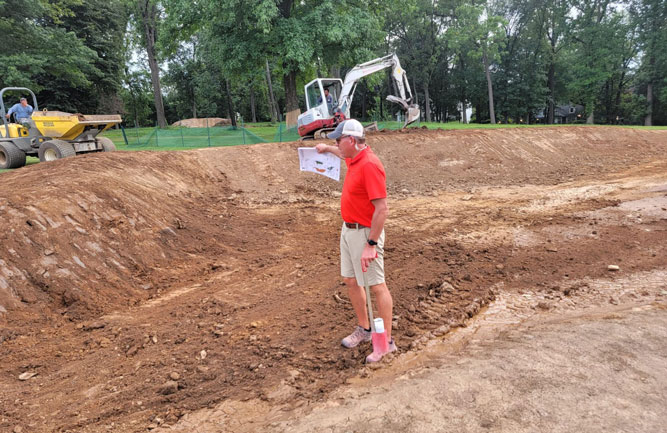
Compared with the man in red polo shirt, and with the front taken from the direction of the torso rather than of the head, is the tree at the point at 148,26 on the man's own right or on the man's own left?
on the man's own right

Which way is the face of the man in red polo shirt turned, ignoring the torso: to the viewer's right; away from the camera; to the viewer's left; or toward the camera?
to the viewer's left

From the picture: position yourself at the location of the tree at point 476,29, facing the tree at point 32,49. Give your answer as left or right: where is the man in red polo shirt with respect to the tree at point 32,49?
left

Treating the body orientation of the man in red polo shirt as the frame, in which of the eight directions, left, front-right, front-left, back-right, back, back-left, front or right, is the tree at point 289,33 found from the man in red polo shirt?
back-right

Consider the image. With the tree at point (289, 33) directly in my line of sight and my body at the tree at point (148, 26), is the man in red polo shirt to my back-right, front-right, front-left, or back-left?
front-right

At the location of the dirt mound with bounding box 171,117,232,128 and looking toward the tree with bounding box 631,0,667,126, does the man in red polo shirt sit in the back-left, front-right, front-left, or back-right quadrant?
front-right

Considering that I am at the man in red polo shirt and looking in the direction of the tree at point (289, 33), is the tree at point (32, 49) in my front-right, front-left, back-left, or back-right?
front-left

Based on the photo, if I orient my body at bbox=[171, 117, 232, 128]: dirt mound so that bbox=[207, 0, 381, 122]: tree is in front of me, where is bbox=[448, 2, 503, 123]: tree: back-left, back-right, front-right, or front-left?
front-left

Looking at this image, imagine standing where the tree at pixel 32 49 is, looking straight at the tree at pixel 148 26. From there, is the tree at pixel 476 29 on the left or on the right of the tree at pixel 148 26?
right

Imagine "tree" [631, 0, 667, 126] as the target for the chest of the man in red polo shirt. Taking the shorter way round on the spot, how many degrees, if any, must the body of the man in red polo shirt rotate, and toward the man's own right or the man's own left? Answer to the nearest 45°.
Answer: approximately 180°

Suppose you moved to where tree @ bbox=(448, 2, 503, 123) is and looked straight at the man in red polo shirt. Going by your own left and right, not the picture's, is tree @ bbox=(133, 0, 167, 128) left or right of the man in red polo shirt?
right

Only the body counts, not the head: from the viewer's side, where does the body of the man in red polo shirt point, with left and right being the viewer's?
facing the viewer and to the left of the viewer

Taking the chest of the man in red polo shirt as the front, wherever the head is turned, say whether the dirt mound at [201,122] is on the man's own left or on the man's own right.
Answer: on the man's own right
